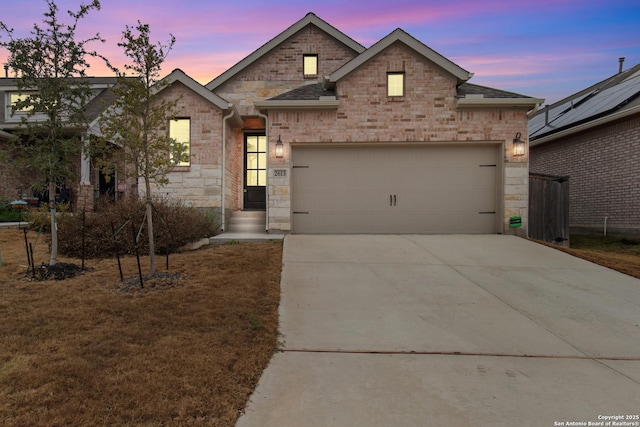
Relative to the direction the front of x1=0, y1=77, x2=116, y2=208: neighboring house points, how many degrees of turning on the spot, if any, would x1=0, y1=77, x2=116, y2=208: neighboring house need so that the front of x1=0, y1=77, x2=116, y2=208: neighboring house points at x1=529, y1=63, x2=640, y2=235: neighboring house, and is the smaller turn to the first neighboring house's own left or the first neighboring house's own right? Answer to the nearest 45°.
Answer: approximately 45° to the first neighboring house's own left

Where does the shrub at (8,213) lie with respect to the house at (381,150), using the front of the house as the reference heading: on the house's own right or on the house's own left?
on the house's own right

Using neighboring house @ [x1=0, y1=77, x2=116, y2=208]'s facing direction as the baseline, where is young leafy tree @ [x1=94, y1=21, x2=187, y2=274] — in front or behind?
in front

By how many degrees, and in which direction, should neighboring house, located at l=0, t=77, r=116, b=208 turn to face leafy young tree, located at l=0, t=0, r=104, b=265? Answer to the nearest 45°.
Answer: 0° — it already faces it

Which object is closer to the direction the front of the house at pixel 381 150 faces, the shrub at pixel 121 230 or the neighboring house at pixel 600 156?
the shrub

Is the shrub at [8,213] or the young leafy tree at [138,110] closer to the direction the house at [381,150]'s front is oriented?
the young leafy tree

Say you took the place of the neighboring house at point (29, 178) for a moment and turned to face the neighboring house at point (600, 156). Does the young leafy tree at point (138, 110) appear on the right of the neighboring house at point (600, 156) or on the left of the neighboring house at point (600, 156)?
right

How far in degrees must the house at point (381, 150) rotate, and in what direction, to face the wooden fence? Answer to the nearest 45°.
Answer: approximately 90° to its left

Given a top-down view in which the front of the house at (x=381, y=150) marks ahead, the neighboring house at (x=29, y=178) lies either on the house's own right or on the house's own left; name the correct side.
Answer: on the house's own right

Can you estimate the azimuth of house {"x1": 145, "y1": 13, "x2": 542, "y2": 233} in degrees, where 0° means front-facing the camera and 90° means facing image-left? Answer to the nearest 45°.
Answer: approximately 0°

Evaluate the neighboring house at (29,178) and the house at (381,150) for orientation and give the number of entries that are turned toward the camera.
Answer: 2
